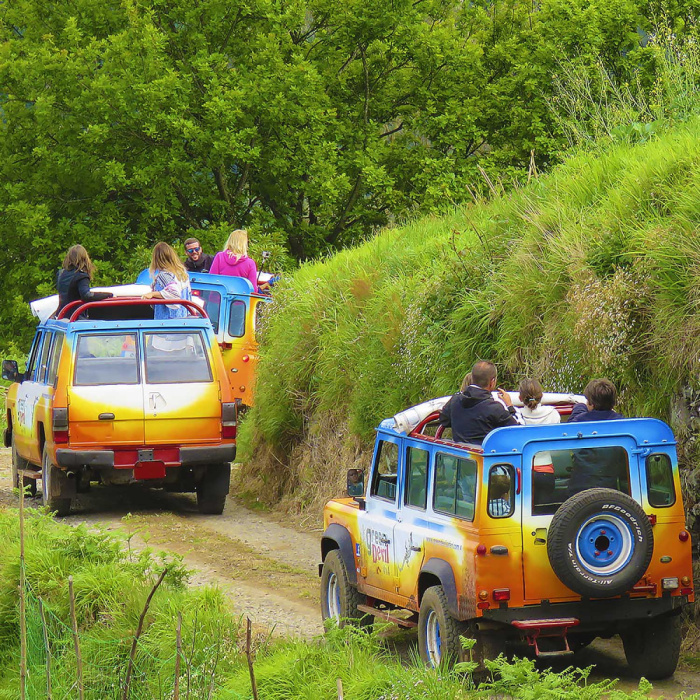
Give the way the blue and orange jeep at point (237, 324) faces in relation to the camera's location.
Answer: facing away from the viewer

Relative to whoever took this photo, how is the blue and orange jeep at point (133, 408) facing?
facing away from the viewer

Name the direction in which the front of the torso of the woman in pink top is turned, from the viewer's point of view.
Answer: away from the camera

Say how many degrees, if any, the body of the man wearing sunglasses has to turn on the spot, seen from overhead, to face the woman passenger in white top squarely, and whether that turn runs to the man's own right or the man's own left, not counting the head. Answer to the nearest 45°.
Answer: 0° — they already face them

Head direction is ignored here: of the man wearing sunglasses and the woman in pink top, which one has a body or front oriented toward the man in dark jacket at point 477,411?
the man wearing sunglasses

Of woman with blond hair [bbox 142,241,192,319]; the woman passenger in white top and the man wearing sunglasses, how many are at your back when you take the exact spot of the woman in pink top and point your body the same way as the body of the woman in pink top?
2

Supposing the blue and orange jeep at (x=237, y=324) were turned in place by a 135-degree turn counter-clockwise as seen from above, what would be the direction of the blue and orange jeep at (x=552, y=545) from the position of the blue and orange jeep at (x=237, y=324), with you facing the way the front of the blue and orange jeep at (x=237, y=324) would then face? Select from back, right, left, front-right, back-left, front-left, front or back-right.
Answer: front-left

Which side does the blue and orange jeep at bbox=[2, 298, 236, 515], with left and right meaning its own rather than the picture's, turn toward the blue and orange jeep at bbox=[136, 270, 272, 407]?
front

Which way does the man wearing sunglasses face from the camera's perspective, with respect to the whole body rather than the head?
toward the camera

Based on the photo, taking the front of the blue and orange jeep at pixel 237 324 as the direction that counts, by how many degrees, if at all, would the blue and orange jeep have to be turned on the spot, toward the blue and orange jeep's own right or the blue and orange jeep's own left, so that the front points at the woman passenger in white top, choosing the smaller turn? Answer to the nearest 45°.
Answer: approximately 180°

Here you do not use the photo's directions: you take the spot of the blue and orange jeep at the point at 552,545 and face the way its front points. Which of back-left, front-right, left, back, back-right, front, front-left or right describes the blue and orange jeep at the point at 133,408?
front

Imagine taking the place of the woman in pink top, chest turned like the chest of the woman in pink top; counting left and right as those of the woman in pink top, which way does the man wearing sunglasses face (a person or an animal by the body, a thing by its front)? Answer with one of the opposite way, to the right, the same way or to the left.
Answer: the opposite way

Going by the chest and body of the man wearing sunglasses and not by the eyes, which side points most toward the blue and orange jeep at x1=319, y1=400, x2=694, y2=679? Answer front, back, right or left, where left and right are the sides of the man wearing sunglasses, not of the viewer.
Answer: front

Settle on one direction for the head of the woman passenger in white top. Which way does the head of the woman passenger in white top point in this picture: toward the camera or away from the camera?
away from the camera

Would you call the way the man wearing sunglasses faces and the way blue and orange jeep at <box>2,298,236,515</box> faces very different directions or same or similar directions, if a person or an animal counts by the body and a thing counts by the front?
very different directions
